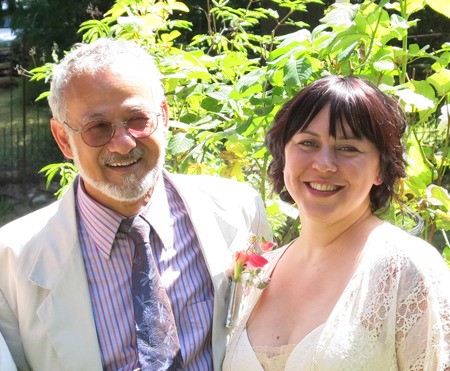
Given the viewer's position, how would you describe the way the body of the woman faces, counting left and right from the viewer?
facing the viewer and to the left of the viewer

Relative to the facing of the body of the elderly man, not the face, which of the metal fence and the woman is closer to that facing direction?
the woman

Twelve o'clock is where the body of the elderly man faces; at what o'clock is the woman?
The woman is roughly at 10 o'clock from the elderly man.

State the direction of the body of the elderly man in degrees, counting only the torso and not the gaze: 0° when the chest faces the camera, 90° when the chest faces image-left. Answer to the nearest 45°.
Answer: approximately 0°

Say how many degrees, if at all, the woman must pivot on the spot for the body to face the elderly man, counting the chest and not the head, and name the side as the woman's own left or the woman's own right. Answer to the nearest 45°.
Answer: approximately 45° to the woman's own right

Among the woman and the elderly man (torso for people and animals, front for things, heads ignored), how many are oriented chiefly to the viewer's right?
0
